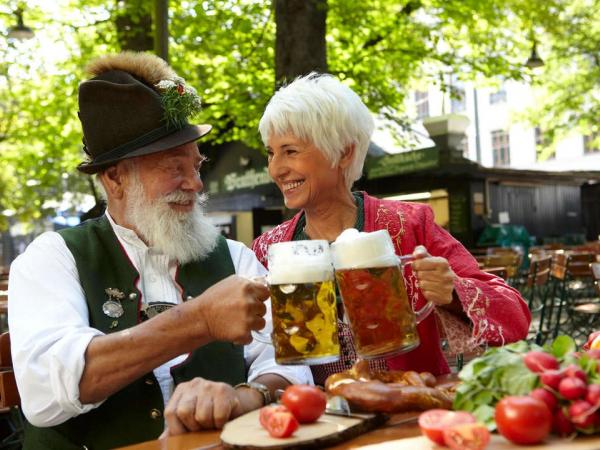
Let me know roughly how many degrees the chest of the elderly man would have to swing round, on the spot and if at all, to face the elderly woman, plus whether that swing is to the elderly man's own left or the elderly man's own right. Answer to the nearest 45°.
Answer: approximately 90° to the elderly man's own left

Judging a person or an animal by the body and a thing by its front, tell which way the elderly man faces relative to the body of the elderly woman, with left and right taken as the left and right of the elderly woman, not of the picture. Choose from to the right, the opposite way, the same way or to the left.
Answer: to the left

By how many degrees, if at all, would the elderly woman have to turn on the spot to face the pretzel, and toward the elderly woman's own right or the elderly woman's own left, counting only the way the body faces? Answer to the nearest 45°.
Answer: approximately 45° to the elderly woman's own left

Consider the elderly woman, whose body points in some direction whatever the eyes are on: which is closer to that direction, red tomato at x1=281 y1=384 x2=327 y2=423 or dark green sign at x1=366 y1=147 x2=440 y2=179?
the red tomato

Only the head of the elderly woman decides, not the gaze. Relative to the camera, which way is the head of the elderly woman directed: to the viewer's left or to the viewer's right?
to the viewer's left

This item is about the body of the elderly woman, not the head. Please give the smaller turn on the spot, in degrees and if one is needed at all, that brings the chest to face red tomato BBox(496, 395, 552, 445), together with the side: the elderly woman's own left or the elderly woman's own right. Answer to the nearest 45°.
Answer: approximately 45° to the elderly woman's own left

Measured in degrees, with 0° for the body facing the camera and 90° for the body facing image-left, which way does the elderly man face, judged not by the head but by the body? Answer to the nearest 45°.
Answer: approximately 315°

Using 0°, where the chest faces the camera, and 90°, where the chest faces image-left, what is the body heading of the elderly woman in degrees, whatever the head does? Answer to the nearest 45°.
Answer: approximately 45°

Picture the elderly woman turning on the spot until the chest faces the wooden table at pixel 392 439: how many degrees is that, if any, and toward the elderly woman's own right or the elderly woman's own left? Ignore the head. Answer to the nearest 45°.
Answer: approximately 45° to the elderly woman's own left
